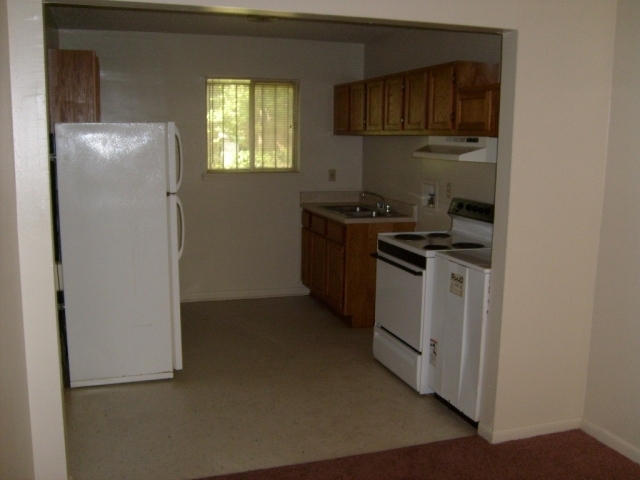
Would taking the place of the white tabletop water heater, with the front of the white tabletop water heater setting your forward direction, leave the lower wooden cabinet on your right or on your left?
on your right

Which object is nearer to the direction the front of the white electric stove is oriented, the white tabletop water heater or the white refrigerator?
the white refrigerator

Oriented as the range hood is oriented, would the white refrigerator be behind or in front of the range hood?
in front

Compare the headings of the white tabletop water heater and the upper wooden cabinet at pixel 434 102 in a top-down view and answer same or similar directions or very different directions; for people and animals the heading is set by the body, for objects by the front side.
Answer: same or similar directions

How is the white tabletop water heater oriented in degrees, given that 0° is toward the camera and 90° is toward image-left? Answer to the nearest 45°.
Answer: approximately 45°

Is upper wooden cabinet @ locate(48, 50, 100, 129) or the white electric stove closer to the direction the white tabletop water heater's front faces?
the upper wooden cabinet

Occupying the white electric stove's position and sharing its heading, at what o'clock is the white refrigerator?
The white refrigerator is roughly at 1 o'clock from the white electric stove.

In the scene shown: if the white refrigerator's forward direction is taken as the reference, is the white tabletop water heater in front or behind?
in front

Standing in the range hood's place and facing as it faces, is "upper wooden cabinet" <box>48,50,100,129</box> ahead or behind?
ahead

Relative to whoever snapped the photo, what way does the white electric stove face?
facing the viewer and to the left of the viewer
